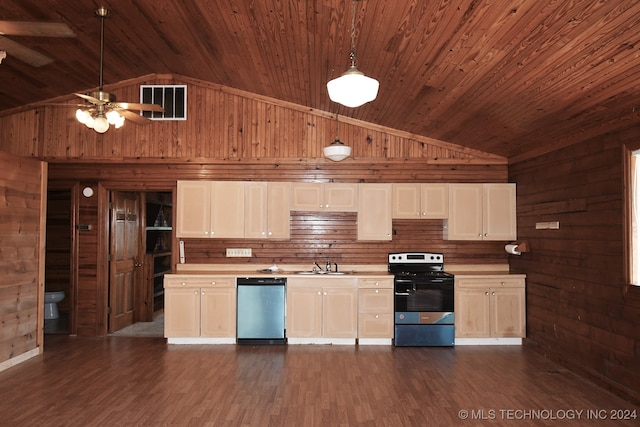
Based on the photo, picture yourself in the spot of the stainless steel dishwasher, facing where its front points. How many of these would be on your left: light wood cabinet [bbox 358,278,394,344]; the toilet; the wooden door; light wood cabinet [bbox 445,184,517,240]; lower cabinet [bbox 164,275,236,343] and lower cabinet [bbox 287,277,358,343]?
3

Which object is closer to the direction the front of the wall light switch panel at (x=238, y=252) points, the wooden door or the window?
the window

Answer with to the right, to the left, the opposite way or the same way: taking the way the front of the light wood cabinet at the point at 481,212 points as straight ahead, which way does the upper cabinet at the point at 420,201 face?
the same way

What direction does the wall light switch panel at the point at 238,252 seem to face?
toward the camera

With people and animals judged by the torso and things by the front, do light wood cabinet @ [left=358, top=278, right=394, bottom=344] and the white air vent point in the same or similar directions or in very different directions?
same or similar directions

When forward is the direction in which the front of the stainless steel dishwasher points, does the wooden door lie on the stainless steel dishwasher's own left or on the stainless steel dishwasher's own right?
on the stainless steel dishwasher's own right

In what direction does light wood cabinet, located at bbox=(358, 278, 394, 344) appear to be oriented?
toward the camera

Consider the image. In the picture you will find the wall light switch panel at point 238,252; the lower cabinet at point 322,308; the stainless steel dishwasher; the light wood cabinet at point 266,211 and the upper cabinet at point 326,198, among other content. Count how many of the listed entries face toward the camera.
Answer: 5

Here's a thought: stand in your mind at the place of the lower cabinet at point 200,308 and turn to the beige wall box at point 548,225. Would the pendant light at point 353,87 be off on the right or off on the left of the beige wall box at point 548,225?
right

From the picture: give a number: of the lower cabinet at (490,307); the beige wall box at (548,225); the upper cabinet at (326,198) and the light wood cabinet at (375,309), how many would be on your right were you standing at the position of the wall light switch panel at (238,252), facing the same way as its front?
0
